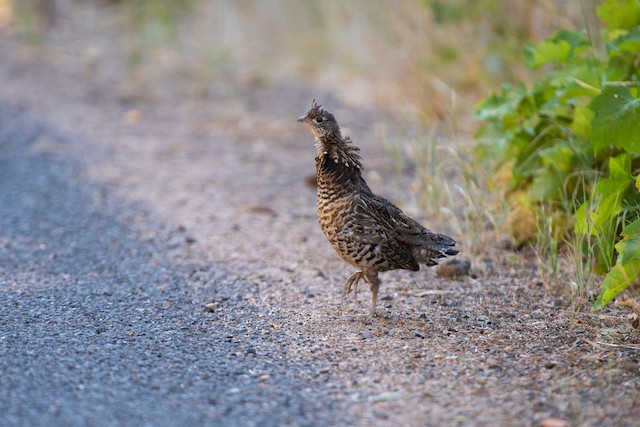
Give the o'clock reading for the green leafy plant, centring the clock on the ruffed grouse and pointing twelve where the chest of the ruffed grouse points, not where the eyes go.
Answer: The green leafy plant is roughly at 5 o'clock from the ruffed grouse.

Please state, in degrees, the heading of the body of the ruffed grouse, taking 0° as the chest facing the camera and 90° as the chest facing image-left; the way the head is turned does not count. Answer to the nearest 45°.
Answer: approximately 90°
